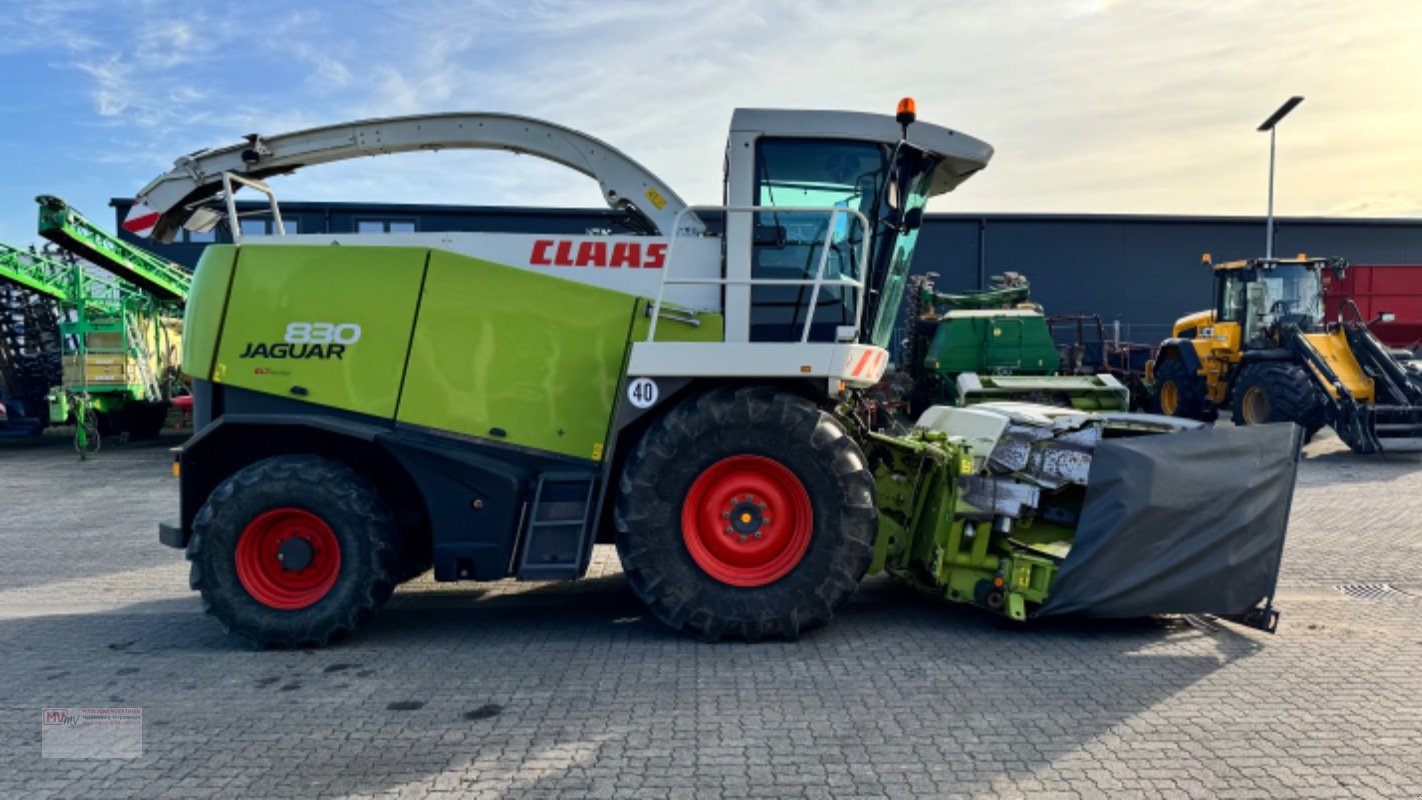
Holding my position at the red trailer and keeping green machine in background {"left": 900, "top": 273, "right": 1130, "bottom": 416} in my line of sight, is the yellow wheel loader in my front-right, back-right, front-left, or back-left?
front-left

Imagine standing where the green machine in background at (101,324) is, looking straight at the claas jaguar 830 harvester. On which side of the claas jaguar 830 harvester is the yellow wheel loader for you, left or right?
left

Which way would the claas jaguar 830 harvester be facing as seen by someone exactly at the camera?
facing to the right of the viewer

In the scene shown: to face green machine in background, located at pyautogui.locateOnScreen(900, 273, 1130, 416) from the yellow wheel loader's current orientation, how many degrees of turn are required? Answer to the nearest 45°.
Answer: approximately 135° to its right

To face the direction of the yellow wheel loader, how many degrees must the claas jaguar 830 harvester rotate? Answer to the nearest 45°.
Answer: approximately 45° to its left

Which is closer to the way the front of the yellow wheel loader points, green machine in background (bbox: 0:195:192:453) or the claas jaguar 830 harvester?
the claas jaguar 830 harvester

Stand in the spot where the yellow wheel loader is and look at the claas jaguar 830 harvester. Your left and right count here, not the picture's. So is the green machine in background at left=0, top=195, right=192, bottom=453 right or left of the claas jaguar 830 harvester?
right

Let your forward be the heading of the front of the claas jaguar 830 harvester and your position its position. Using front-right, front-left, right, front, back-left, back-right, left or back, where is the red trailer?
front-left

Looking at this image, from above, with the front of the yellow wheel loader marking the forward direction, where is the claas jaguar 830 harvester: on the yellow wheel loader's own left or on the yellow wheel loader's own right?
on the yellow wheel loader's own right

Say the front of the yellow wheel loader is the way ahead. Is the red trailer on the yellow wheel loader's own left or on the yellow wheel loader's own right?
on the yellow wheel loader's own left

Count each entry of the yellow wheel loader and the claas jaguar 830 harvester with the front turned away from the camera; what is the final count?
0

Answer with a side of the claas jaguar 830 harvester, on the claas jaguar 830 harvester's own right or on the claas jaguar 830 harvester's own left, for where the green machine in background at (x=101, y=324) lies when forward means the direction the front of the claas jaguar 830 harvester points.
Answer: on the claas jaguar 830 harvester's own left
